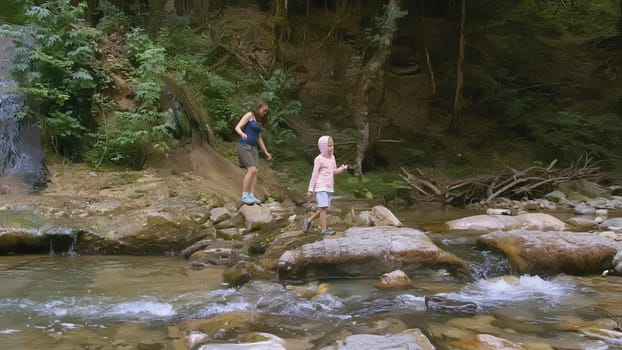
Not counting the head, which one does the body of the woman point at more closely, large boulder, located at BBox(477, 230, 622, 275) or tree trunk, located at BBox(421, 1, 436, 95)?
the large boulder

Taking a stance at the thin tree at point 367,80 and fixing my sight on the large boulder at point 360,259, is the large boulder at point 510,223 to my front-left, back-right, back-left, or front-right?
front-left

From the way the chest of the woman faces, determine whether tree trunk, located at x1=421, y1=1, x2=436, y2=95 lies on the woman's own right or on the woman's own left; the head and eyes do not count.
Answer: on the woman's own left

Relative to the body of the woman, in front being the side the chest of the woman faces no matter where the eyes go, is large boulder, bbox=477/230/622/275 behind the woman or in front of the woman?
in front

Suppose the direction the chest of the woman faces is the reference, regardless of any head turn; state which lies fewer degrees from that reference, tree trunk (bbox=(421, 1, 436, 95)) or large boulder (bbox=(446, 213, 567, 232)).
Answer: the large boulder

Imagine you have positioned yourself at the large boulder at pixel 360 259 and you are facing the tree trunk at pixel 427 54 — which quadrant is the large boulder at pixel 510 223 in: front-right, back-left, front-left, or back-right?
front-right

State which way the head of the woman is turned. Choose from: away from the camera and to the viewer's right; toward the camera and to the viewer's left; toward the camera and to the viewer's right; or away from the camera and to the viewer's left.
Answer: toward the camera and to the viewer's right

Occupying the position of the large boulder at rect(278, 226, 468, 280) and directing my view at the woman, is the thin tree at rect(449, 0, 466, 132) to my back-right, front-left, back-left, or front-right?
front-right

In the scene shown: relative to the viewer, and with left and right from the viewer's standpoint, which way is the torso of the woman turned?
facing the viewer and to the right of the viewer

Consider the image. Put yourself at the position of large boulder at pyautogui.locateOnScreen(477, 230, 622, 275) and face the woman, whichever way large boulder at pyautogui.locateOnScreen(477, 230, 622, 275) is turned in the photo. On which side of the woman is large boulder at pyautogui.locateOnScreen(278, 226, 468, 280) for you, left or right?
left

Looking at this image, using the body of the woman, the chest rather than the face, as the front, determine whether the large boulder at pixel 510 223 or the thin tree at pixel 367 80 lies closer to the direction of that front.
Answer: the large boulder

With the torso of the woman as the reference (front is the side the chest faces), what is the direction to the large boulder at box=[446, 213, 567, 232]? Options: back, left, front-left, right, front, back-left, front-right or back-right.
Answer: front-left

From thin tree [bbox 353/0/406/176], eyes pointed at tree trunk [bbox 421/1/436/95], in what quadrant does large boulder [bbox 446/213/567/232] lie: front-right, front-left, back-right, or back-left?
back-right
